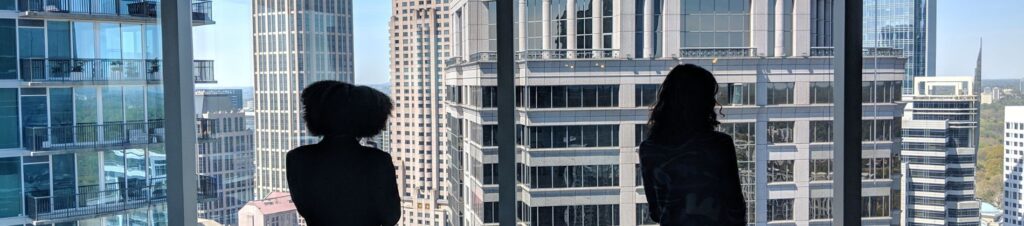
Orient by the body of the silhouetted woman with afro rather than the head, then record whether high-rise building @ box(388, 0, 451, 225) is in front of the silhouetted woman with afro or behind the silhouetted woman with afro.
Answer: in front

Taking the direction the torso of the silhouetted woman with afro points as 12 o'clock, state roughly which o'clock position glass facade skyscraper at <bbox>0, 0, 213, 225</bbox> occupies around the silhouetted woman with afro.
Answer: The glass facade skyscraper is roughly at 11 o'clock from the silhouetted woman with afro.

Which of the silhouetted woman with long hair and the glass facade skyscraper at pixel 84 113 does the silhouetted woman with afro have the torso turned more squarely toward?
the glass facade skyscraper

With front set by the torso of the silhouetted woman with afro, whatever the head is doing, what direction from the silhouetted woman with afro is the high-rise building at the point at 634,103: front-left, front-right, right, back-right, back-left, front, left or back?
front-right

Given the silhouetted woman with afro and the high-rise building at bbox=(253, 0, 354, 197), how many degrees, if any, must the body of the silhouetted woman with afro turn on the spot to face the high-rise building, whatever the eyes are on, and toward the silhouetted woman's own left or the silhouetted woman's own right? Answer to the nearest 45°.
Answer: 0° — they already face it

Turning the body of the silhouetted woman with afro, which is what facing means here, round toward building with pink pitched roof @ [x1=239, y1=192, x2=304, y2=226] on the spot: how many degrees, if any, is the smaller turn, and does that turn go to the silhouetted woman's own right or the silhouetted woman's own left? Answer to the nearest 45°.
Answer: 0° — they already face it

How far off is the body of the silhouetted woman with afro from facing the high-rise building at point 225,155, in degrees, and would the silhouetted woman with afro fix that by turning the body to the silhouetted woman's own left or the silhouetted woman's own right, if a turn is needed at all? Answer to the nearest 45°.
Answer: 0° — they already face it

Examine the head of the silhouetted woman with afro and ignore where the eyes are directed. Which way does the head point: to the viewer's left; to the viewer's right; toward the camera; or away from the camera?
away from the camera

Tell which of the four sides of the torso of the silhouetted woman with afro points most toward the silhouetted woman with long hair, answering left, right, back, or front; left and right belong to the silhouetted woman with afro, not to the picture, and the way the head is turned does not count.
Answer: right

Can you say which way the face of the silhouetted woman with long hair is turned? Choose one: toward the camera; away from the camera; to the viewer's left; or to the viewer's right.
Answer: away from the camera

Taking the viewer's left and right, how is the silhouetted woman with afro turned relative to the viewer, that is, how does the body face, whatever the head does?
facing away from the viewer

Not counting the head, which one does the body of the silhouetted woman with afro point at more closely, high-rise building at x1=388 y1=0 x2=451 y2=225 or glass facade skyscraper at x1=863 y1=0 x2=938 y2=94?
the high-rise building

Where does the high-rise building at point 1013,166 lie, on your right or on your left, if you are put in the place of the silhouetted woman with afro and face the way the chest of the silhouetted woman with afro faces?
on your right
